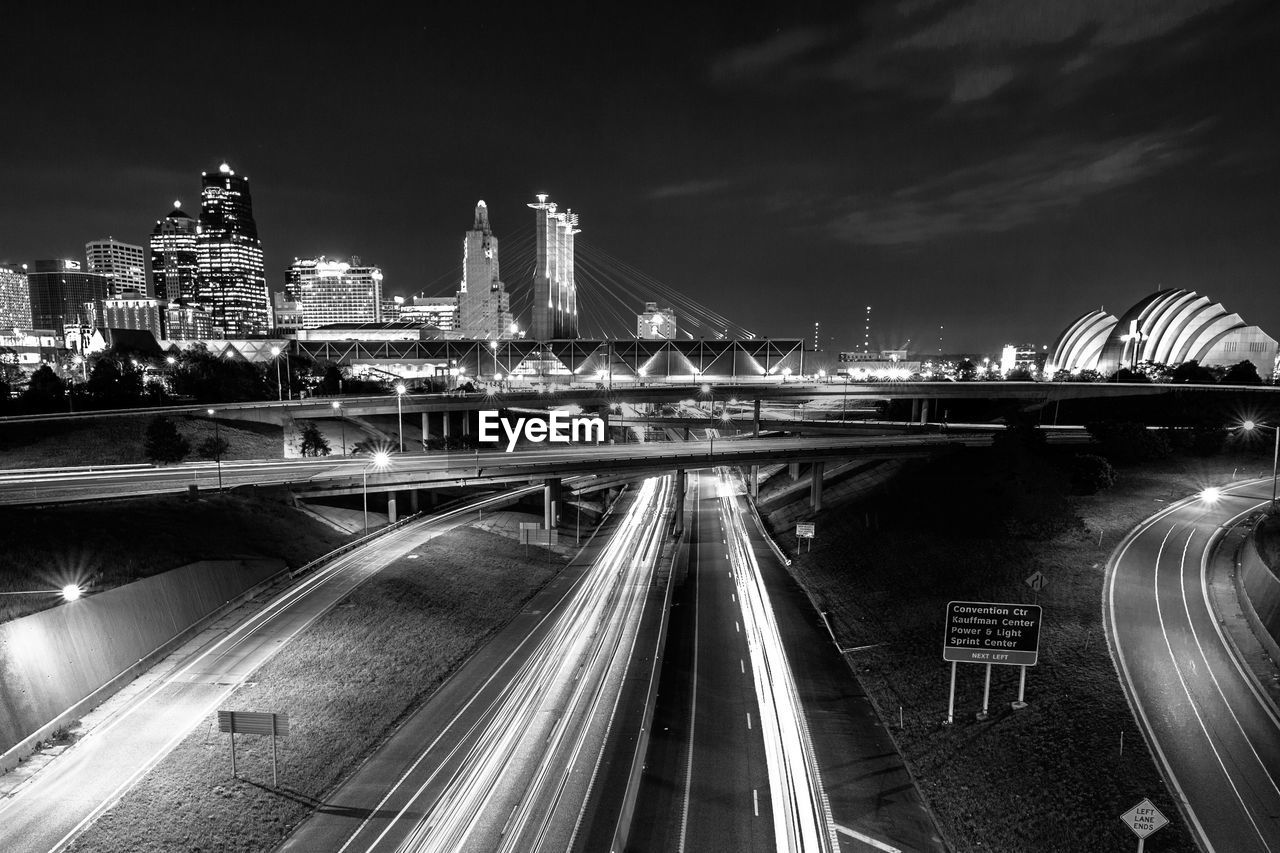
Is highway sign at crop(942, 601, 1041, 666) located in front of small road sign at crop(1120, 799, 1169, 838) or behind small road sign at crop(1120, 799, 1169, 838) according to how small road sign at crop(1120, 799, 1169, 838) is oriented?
behind

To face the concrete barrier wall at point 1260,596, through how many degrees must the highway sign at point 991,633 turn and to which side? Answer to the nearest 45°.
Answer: approximately 135° to its left

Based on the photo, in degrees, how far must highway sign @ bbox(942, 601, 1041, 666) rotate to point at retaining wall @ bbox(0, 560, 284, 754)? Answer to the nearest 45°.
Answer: approximately 45° to its right

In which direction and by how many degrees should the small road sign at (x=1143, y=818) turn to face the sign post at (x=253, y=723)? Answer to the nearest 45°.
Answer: approximately 45° to its right

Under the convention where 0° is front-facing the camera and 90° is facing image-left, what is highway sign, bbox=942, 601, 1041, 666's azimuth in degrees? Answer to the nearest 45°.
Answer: approximately 0°

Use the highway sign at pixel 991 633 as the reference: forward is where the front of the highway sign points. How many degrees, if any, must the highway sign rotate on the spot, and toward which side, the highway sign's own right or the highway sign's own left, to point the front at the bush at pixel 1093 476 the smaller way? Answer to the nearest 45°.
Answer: approximately 180°

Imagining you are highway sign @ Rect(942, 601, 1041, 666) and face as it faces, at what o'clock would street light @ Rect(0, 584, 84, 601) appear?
The street light is roughly at 2 o'clock from the highway sign.

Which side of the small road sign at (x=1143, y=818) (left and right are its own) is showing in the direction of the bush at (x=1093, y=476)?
back

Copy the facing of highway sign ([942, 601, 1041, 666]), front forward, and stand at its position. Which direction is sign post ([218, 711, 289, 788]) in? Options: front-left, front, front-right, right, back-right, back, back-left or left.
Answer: front-right

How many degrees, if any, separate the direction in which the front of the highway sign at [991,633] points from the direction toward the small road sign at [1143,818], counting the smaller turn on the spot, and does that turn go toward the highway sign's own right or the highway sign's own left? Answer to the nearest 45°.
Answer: approximately 45° to the highway sign's own left

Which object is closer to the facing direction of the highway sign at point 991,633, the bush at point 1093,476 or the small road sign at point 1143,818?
the small road sign

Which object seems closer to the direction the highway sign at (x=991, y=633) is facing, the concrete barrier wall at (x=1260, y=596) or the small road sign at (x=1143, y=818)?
the small road sign

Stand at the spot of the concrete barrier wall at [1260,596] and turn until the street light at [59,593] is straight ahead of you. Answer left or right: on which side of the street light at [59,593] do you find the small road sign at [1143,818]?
left

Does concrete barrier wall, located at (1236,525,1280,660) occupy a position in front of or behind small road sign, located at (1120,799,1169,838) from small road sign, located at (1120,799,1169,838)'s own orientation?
behind
